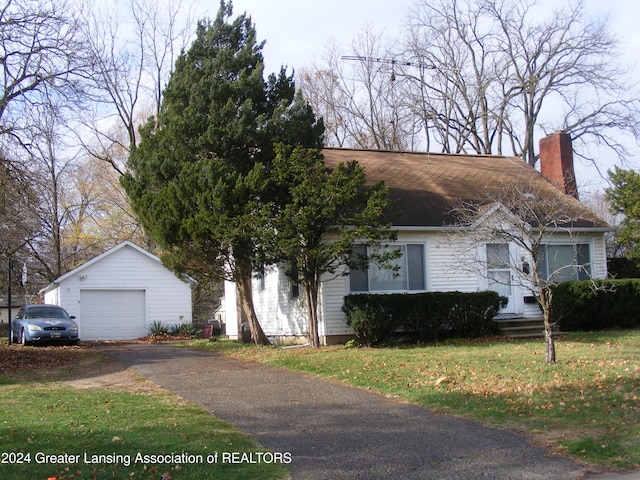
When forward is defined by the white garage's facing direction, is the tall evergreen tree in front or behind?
in front

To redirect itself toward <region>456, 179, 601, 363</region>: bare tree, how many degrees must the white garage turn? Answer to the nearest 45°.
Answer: approximately 45° to its left

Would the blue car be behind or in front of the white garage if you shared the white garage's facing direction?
in front

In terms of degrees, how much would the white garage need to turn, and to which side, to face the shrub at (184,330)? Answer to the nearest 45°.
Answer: approximately 90° to its left

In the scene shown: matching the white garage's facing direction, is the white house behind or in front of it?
in front

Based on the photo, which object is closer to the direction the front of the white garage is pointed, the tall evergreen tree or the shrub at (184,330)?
the tall evergreen tree

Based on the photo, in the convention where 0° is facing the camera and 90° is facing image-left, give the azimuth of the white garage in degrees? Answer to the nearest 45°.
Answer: approximately 0°

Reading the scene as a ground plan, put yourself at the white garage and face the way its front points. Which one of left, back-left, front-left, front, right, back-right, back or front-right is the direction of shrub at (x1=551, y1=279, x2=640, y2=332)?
front-left
